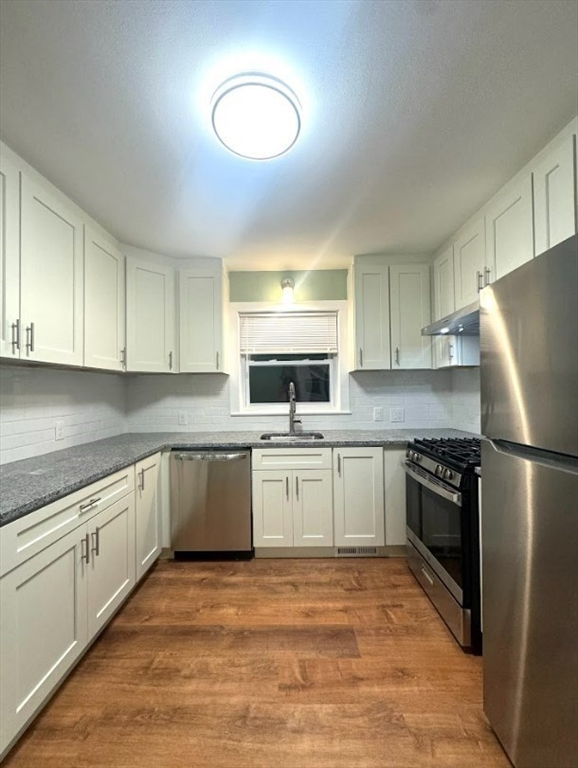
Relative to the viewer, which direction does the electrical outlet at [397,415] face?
toward the camera

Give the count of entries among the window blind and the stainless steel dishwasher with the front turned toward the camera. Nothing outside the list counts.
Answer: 2

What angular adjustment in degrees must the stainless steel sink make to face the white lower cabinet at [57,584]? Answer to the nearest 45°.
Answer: approximately 45° to its right

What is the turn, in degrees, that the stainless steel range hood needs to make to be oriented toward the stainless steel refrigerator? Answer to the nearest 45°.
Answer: approximately 45° to its left

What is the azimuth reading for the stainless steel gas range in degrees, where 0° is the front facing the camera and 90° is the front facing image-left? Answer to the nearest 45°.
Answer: approximately 45°

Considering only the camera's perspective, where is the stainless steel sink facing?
facing the viewer

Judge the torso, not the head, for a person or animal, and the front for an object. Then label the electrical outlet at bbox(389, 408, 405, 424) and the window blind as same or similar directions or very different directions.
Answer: same or similar directions

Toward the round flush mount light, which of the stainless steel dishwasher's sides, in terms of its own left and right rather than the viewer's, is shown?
front

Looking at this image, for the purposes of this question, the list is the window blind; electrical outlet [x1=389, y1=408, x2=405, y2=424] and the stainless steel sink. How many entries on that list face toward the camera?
3

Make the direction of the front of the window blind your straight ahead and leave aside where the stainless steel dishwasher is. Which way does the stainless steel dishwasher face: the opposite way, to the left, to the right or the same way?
the same way

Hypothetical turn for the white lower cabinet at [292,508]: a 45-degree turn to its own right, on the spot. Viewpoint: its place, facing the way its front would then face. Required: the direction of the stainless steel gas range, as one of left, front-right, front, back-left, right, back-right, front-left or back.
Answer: left

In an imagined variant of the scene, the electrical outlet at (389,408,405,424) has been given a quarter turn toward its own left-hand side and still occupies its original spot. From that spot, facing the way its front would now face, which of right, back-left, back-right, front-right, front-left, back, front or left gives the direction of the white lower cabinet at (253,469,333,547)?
back-right

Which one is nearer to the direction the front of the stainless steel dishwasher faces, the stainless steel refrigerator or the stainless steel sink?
the stainless steel refrigerator
